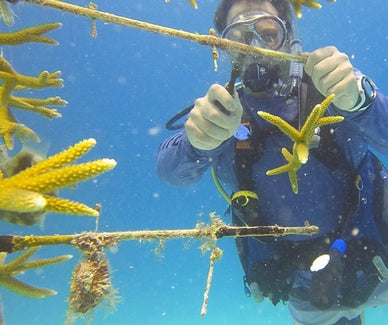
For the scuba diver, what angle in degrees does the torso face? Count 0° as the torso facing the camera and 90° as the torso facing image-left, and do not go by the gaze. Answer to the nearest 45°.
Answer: approximately 0°

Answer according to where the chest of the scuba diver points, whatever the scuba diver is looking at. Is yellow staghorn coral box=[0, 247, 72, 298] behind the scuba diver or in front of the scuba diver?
in front

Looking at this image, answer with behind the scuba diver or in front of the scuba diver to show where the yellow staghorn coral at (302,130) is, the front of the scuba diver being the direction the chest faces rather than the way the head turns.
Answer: in front

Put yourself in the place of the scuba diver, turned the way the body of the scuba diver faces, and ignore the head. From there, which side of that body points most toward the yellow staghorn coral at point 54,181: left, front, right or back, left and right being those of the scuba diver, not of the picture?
front
